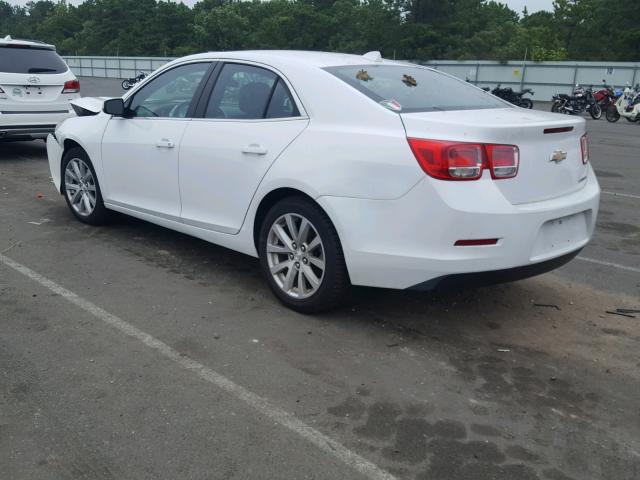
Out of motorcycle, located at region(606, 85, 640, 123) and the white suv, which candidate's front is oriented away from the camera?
the white suv

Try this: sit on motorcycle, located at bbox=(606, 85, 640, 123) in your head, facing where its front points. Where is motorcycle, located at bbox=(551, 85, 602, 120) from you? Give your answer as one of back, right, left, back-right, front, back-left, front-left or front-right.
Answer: right

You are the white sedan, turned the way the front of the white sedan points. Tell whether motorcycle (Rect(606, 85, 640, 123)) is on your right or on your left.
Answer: on your right

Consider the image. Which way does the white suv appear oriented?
away from the camera

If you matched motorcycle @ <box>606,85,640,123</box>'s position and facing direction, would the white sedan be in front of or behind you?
in front

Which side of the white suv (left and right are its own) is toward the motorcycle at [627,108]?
right

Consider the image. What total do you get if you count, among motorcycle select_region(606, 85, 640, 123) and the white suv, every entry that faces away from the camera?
1

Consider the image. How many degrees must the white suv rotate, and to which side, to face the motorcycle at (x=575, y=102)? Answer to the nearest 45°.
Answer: approximately 45° to its right

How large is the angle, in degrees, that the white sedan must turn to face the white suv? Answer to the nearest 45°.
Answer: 0° — it already faces it

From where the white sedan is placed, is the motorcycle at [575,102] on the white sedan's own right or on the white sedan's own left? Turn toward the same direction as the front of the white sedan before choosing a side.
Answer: on the white sedan's own right

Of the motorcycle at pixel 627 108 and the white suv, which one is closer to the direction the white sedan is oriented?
the white suv

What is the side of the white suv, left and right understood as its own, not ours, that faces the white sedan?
back
